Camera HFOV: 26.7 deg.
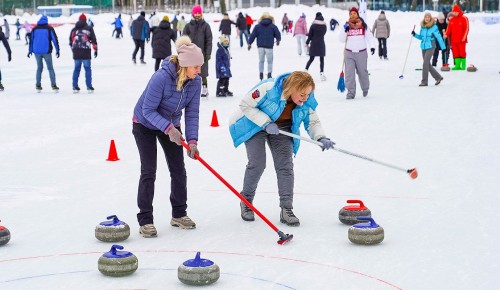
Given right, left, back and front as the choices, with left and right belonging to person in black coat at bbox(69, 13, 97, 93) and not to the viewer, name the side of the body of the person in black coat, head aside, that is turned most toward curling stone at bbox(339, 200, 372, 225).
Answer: back

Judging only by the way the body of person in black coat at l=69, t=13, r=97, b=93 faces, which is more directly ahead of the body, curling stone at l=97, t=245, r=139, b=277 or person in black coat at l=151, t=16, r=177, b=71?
the person in black coat

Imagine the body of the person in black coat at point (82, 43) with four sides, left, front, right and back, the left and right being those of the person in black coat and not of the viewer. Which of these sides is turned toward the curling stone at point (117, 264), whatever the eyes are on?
back

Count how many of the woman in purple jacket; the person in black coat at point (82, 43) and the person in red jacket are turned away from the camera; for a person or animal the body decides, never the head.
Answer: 1

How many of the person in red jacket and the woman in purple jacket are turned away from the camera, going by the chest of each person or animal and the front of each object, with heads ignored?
0

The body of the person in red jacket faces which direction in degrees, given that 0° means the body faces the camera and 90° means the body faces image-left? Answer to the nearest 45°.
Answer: approximately 45°

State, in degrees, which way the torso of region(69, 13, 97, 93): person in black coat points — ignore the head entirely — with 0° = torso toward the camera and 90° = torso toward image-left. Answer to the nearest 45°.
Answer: approximately 180°

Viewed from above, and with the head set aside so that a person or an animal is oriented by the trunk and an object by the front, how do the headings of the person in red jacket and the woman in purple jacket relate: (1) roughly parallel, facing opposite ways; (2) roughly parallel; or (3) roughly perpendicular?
roughly perpendicular

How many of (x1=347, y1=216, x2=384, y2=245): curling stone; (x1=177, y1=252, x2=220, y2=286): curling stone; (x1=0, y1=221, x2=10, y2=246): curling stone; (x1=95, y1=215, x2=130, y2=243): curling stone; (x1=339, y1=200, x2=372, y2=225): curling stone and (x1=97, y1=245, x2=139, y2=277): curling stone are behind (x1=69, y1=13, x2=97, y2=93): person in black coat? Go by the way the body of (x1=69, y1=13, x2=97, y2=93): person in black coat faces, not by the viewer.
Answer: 6

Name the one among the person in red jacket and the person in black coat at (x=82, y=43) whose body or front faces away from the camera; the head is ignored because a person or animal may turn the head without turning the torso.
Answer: the person in black coat
